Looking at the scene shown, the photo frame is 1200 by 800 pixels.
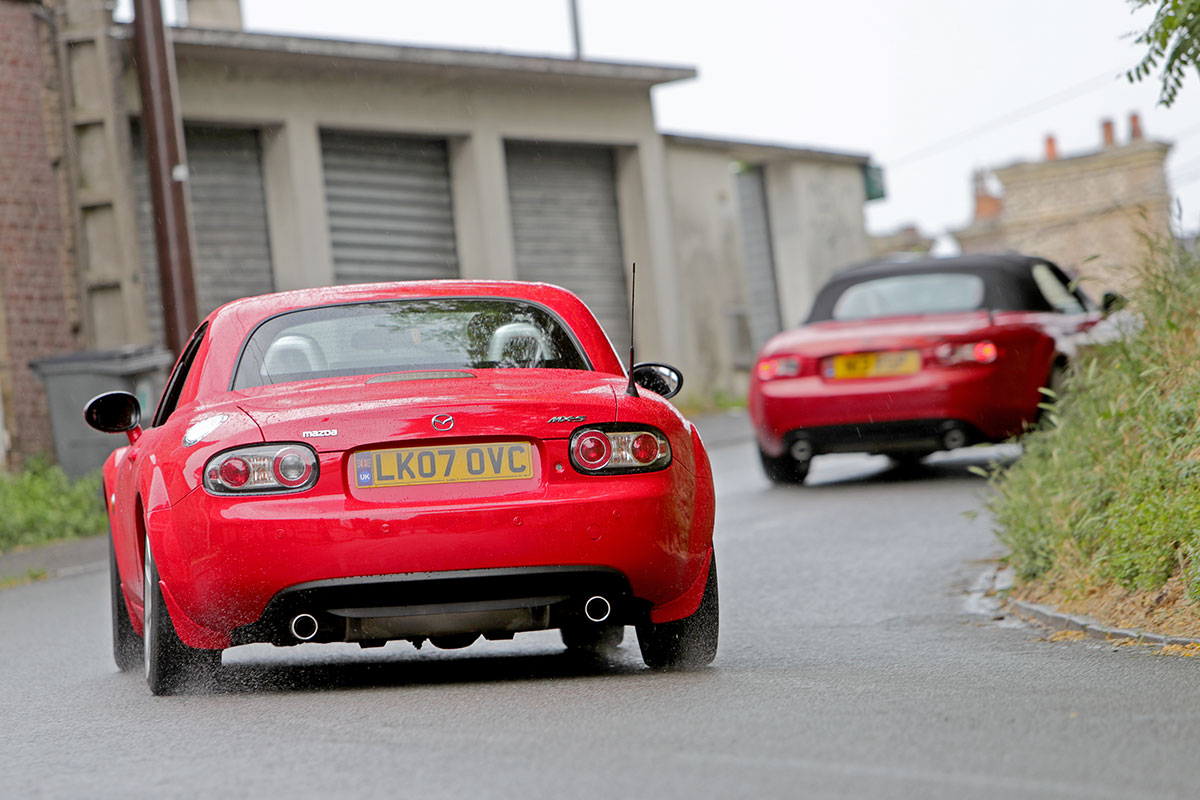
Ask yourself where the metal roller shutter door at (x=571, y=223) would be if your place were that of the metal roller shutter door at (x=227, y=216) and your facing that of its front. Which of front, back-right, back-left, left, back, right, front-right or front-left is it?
back-left

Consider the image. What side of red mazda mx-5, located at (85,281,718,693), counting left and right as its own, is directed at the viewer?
back

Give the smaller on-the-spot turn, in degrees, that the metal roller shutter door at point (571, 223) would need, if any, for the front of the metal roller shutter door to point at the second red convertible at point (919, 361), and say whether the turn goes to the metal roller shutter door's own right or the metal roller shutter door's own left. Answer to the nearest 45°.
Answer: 0° — it already faces it

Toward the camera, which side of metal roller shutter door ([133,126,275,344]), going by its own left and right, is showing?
front

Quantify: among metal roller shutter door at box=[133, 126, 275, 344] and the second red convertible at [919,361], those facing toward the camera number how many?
1

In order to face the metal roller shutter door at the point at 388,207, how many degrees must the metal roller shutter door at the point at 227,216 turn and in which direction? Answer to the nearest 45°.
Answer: approximately 135° to its left

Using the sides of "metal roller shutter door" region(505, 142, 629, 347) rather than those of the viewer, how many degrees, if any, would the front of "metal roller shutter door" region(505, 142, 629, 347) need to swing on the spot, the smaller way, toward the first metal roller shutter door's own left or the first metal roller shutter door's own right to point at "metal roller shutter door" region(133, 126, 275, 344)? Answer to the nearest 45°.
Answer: approximately 45° to the first metal roller shutter door's own right

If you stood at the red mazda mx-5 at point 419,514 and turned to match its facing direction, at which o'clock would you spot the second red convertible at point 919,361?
The second red convertible is roughly at 1 o'clock from the red mazda mx-5.

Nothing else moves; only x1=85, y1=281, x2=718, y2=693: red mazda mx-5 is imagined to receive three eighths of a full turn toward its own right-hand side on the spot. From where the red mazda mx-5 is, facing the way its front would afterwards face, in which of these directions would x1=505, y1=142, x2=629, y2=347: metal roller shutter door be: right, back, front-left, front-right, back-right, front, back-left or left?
back-left

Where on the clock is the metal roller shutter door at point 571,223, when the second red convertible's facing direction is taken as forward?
The metal roller shutter door is roughly at 10 o'clock from the second red convertible.

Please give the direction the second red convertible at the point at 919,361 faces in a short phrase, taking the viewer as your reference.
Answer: facing away from the viewer and to the right of the viewer

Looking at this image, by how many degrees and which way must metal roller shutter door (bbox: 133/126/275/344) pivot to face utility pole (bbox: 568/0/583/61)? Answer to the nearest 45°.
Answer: approximately 135° to its left

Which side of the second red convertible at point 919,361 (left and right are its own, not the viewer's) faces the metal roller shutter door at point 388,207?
left
